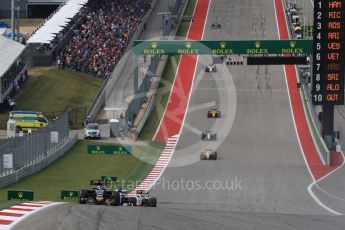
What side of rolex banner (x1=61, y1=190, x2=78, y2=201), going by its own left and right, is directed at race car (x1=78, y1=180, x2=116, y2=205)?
front

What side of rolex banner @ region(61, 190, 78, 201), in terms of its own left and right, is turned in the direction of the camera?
front

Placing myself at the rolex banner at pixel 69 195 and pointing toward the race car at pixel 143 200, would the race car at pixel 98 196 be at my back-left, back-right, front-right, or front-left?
front-right

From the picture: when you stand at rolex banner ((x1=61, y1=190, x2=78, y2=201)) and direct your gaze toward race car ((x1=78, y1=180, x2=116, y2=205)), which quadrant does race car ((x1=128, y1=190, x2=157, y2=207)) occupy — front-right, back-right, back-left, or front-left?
front-left

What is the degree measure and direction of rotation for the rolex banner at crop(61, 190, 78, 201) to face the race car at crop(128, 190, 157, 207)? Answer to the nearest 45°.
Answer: approximately 45° to its left
